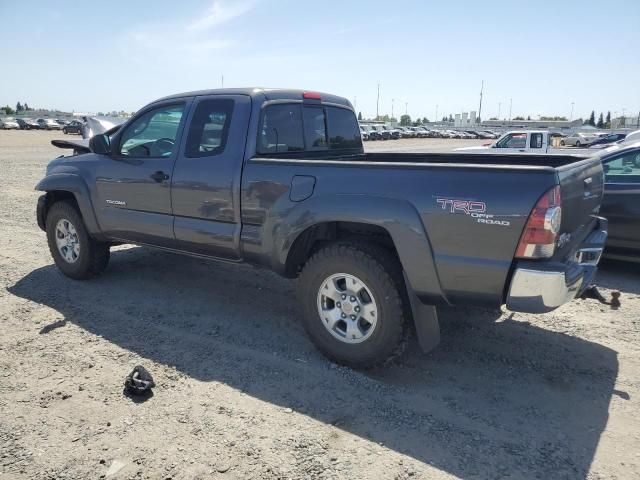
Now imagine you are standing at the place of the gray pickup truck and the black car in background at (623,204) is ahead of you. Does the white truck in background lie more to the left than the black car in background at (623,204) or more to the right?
left

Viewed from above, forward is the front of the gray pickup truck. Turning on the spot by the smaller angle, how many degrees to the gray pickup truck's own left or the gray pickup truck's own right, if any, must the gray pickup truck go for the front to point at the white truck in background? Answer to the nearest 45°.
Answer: approximately 90° to the gray pickup truck's own right

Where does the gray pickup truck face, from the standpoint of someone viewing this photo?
facing away from the viewer and to the left of the viewer

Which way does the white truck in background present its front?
to the viewer's left

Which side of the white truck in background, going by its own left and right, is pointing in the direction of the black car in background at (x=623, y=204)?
left

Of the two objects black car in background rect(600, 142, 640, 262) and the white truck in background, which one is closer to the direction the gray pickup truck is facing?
the white truck in background

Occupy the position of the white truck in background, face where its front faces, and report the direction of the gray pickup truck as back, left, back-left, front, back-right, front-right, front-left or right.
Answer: left
